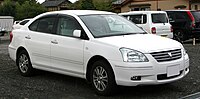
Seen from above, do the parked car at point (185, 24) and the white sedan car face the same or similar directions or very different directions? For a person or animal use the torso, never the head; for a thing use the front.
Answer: very different directions

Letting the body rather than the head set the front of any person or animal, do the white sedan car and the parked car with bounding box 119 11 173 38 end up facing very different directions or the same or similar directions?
very different directions

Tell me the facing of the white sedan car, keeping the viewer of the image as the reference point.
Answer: facing the viewer and to the right of the viewer

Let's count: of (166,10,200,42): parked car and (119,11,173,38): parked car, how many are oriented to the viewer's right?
0

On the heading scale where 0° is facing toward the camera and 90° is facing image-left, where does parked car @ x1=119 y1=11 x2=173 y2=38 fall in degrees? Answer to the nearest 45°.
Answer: approximately 135°

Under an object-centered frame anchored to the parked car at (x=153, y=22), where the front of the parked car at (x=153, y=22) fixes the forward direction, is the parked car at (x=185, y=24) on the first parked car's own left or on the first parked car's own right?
on the first parked car's own right

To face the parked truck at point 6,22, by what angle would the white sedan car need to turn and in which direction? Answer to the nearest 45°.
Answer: approximately 135° to its left

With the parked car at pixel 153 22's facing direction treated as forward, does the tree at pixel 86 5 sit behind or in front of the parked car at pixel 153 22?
in front

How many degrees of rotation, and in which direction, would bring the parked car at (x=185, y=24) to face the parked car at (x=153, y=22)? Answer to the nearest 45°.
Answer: approximately 90° to its left

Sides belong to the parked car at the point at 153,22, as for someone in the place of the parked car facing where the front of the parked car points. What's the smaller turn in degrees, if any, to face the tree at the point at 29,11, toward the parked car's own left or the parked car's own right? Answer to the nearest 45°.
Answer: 0° — it already faces it

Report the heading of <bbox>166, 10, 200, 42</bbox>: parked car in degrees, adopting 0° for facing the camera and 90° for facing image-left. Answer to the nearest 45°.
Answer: approximately 135°
